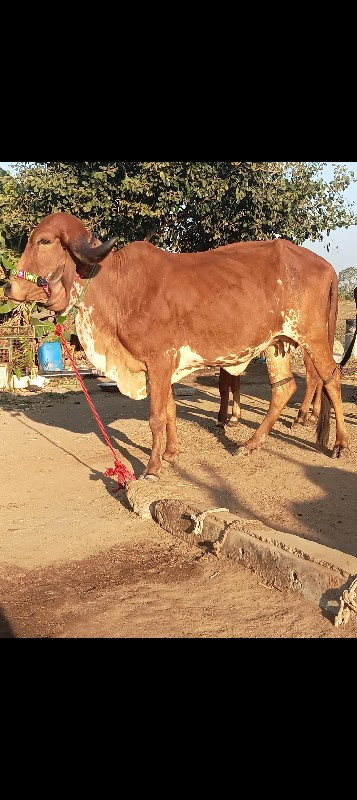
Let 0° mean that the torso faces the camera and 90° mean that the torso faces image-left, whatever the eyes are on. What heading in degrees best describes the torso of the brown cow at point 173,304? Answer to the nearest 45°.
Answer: approximately 90°

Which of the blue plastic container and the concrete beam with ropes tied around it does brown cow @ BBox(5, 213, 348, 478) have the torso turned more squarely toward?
the blue plastic container

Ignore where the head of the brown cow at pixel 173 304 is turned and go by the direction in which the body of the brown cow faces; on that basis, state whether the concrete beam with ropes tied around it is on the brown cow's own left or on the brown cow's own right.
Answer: on the brown cow's own left

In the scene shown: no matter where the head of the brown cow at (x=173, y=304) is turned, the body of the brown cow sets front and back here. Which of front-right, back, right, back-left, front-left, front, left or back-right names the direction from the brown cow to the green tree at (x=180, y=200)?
right

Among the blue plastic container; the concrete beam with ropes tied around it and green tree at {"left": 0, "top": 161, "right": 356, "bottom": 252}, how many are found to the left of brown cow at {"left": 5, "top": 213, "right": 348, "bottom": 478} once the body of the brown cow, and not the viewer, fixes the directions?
1

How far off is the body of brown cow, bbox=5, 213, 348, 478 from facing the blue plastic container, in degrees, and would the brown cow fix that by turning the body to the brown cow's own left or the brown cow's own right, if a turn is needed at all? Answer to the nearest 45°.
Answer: approximately 90° to the brown cow's own right
